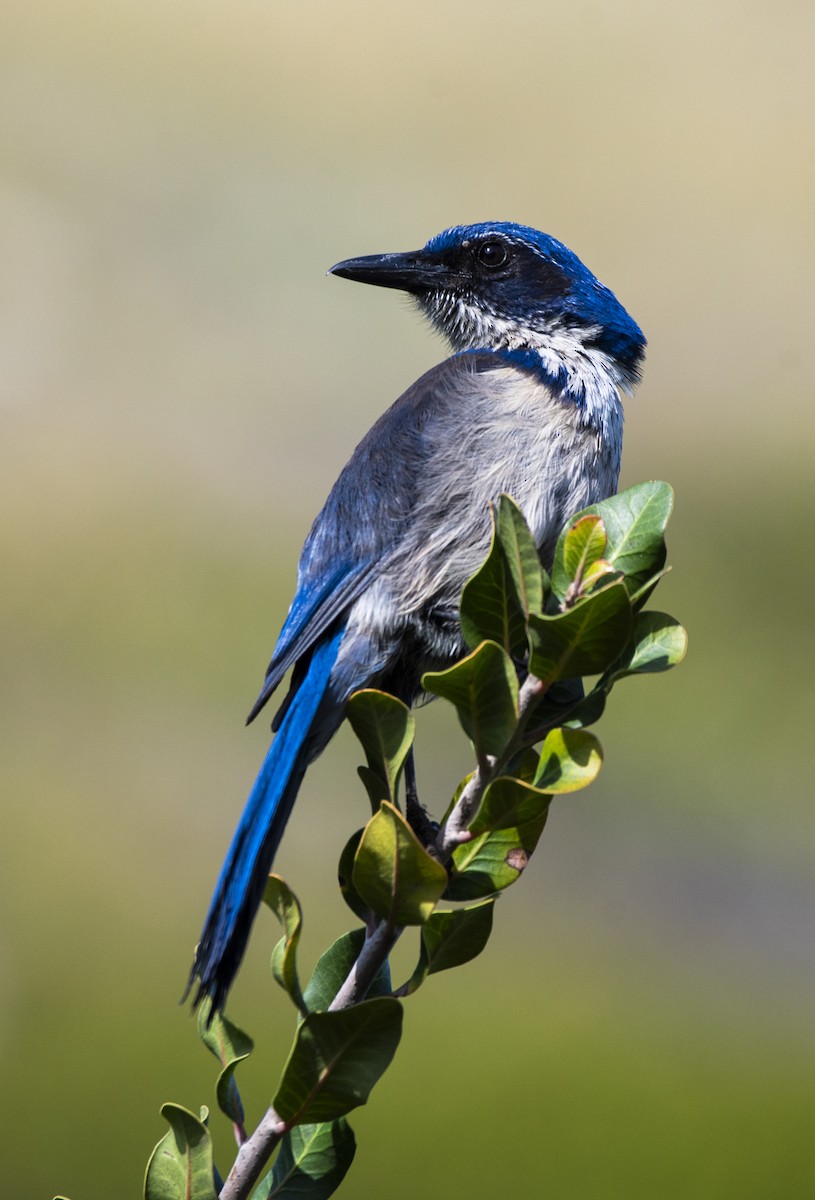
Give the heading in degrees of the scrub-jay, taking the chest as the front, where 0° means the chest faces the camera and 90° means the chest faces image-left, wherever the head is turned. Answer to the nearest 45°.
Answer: approximately 270°

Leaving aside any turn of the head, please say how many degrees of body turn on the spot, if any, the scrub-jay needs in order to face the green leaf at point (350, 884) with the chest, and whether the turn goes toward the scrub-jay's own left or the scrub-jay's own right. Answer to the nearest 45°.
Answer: approximately 90° to the scrub-jay's own right
